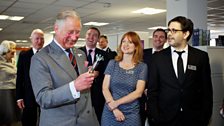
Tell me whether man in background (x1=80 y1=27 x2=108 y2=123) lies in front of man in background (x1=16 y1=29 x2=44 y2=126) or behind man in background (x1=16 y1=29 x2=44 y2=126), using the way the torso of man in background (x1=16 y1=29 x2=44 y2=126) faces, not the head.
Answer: in front

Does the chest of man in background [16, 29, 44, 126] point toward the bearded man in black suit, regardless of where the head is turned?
yes

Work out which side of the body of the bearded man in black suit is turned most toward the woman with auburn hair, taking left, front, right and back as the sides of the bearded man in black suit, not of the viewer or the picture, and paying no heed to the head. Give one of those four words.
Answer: right

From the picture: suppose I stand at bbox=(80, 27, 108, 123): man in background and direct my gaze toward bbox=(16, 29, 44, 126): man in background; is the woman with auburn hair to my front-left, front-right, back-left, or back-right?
back-left

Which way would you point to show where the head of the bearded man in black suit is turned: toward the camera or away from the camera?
toward the camera

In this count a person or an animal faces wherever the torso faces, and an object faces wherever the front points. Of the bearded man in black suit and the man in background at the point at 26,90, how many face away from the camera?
0

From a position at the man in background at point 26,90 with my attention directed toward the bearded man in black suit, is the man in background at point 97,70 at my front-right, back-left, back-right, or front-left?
front-left

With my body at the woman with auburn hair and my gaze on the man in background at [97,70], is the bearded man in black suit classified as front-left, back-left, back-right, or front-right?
back-right

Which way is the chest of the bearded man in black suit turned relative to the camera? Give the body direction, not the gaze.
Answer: toward the camera

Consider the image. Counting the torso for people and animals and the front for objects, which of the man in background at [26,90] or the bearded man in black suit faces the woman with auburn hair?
the man in background

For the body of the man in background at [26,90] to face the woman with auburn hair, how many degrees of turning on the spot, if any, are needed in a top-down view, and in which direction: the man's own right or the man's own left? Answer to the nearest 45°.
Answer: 0° — they already face them

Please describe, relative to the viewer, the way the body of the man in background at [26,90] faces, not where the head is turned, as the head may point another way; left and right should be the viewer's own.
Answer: facing the viewer and to the right of the viewer
